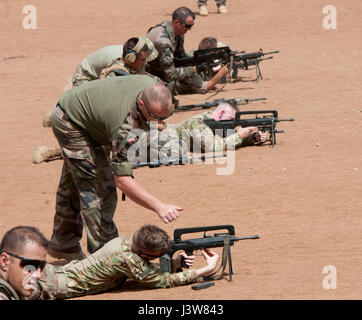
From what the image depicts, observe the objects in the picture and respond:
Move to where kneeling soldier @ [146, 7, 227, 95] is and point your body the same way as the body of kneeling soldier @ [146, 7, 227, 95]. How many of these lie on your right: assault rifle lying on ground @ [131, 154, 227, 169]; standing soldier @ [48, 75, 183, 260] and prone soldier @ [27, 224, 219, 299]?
3

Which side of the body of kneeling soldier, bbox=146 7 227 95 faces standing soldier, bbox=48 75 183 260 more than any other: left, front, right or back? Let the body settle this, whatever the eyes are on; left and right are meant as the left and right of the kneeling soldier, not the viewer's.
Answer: right

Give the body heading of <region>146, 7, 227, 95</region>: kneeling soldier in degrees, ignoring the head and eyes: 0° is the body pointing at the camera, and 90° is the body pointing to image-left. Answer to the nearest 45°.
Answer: approximately 270°

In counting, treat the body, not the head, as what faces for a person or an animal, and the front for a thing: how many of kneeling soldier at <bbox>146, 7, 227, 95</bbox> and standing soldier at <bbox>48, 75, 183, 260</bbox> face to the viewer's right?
2

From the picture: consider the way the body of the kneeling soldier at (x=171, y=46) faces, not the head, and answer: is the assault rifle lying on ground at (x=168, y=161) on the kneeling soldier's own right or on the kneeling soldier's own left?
on the kneeling soldier's own right

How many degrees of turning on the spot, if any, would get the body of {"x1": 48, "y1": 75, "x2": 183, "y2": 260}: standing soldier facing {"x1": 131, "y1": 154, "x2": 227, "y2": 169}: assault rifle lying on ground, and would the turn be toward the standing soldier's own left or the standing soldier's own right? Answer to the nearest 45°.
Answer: approximately 90° to the standing soldier's own left

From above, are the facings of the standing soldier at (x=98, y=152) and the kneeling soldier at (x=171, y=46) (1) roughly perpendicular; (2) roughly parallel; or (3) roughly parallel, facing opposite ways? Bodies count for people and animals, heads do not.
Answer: roughly parallel

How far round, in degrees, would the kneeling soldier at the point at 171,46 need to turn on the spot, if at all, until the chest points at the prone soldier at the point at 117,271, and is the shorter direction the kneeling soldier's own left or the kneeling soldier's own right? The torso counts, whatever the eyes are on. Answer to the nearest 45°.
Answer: approximately 90° to the kneeling soldier's own right

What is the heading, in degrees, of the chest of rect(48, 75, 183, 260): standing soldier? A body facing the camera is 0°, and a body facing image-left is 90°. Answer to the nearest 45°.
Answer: approximately 270°
